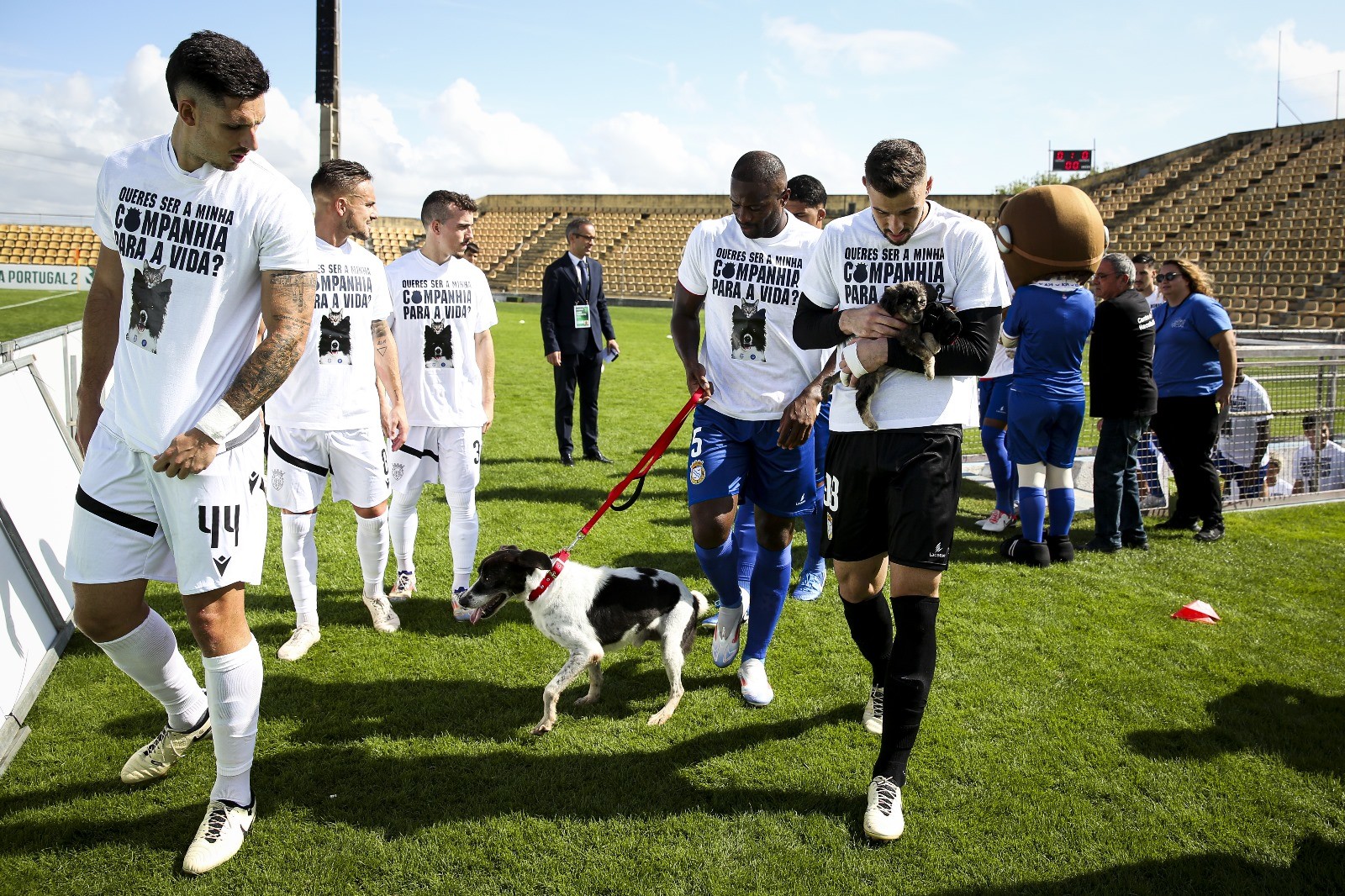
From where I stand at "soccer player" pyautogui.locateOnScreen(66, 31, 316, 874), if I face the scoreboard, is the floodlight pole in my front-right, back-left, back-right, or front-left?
front-left

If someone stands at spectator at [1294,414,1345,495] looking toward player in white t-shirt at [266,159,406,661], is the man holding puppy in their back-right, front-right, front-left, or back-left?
front-left

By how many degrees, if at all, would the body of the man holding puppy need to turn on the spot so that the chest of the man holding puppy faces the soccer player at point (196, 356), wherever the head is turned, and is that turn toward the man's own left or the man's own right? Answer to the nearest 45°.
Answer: approximately 45° to the man's own right

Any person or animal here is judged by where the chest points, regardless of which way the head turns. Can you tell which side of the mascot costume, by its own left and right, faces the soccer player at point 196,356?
left

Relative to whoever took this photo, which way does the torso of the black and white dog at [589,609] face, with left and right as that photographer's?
facing to the left of the viewer

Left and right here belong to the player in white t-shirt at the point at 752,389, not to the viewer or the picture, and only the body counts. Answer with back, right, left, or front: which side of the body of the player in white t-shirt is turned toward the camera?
front

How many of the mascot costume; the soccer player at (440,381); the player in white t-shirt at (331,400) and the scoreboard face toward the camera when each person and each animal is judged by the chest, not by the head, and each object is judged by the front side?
3

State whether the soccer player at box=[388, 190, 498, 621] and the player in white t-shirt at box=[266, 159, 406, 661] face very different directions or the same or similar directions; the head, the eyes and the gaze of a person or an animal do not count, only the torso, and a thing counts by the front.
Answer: same or similar directions

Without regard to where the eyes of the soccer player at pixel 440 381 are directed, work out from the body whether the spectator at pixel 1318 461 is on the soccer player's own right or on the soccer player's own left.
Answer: on the soccer player's own left

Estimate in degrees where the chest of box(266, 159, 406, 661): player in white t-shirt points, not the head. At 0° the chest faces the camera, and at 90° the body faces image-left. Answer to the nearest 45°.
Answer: approximately 0°

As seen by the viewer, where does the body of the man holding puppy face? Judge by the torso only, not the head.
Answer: toward the camera

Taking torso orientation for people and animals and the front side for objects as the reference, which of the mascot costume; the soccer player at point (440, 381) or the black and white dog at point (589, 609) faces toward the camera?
the soccer player

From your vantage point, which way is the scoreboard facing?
toward the camera

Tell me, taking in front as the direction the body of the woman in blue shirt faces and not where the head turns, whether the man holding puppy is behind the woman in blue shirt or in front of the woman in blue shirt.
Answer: in front

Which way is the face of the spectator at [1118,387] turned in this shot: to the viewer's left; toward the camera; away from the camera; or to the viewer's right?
to the viewer's left

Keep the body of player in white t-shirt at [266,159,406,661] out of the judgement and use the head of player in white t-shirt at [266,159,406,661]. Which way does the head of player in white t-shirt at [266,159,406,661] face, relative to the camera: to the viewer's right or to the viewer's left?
to the viewer's right
